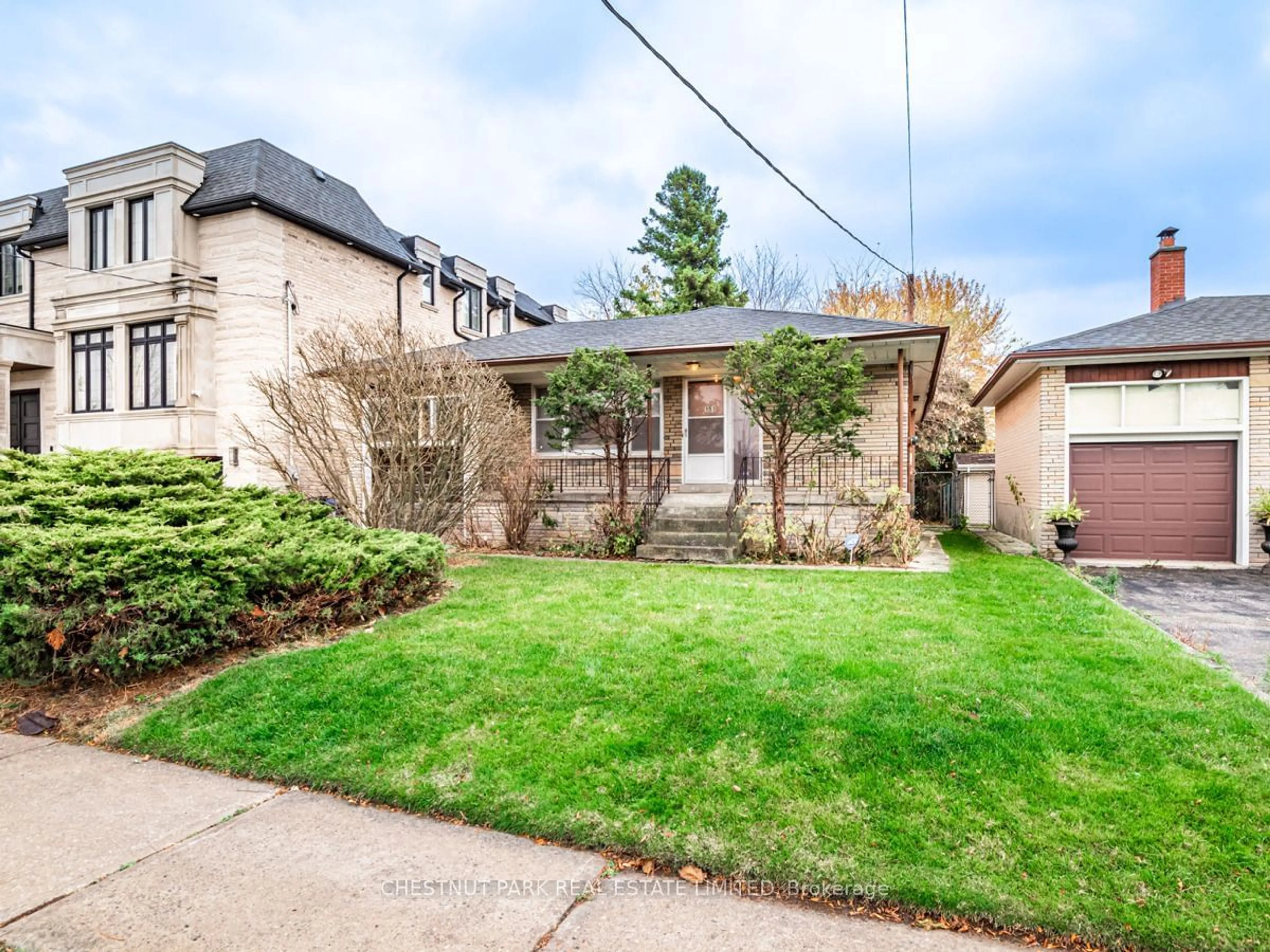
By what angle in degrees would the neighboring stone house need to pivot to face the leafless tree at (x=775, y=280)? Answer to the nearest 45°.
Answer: approximately 135° to its left

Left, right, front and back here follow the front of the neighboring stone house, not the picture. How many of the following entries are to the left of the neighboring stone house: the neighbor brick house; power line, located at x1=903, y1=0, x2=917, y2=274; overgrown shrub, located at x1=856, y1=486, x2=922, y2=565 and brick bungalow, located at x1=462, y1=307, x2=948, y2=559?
4

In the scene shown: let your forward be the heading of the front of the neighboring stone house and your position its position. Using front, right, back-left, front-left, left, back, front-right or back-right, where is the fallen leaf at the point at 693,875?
front-left

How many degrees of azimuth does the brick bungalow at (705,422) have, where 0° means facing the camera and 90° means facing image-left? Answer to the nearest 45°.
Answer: approximately 0°

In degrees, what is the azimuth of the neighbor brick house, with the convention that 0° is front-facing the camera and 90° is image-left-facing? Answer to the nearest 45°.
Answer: approximately 0°

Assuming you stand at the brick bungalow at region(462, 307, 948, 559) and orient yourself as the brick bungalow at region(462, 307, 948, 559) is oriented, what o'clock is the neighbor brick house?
The neighbor brick house is roughly at 9 o'clock from the brick bungalow.

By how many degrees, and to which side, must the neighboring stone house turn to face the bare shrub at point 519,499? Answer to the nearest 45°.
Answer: approximately 90° to its left

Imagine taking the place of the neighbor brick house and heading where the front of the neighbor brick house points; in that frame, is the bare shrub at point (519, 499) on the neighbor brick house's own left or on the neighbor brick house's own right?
on the neighbor brick house's own right

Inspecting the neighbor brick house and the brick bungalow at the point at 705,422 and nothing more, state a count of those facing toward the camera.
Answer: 2

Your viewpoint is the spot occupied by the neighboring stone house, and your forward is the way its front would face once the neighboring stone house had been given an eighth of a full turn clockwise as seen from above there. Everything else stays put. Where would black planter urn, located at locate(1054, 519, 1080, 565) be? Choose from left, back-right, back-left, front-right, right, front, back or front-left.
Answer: back-left

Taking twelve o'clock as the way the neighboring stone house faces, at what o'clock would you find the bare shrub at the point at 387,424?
The bare shrub is roughly at 10 o'clock from the neighboring stone house.

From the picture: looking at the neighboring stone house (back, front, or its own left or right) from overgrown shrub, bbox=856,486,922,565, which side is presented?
left
